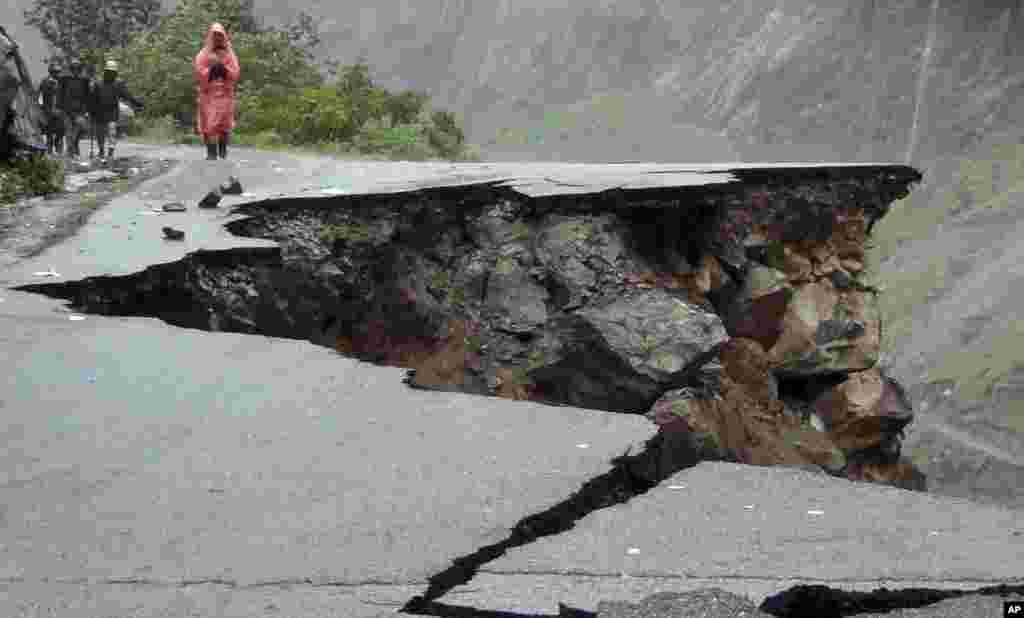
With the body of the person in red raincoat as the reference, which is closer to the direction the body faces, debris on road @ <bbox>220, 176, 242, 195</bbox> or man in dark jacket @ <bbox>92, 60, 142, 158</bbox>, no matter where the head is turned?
the debris on road

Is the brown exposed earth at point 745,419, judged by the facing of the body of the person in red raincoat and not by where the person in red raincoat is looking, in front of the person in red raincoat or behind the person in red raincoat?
in front

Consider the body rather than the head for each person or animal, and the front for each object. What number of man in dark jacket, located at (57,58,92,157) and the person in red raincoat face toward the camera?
2

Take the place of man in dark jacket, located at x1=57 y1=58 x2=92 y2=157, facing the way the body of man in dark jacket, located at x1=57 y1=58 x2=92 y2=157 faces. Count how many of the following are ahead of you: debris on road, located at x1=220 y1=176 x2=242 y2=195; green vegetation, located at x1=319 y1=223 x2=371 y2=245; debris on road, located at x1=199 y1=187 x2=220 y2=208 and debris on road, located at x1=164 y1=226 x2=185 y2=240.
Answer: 4

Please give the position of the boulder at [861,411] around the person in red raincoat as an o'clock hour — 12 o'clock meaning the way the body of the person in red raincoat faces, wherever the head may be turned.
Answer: The boulder is roughly at 10 o'clock from the person in red raincoat.

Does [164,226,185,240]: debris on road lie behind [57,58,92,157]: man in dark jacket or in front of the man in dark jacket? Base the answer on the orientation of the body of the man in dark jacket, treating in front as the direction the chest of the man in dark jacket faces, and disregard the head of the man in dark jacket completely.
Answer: in front

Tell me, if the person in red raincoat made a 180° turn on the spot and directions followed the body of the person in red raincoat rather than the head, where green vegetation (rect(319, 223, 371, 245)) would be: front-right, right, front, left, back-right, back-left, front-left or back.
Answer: back

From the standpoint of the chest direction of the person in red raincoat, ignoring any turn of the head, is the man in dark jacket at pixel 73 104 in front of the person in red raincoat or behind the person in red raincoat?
behind

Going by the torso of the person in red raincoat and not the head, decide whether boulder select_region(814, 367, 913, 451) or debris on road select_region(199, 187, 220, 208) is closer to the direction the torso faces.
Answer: the debris on road

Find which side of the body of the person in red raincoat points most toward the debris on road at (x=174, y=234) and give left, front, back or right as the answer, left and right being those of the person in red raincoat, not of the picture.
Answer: front

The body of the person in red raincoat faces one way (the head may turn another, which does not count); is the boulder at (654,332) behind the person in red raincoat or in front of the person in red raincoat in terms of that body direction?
in front

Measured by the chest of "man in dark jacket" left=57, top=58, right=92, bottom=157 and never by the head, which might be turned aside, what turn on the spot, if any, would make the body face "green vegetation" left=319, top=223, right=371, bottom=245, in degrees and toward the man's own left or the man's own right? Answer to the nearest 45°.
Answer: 0° — they already face it

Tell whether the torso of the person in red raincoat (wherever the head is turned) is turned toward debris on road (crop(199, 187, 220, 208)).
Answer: yes
